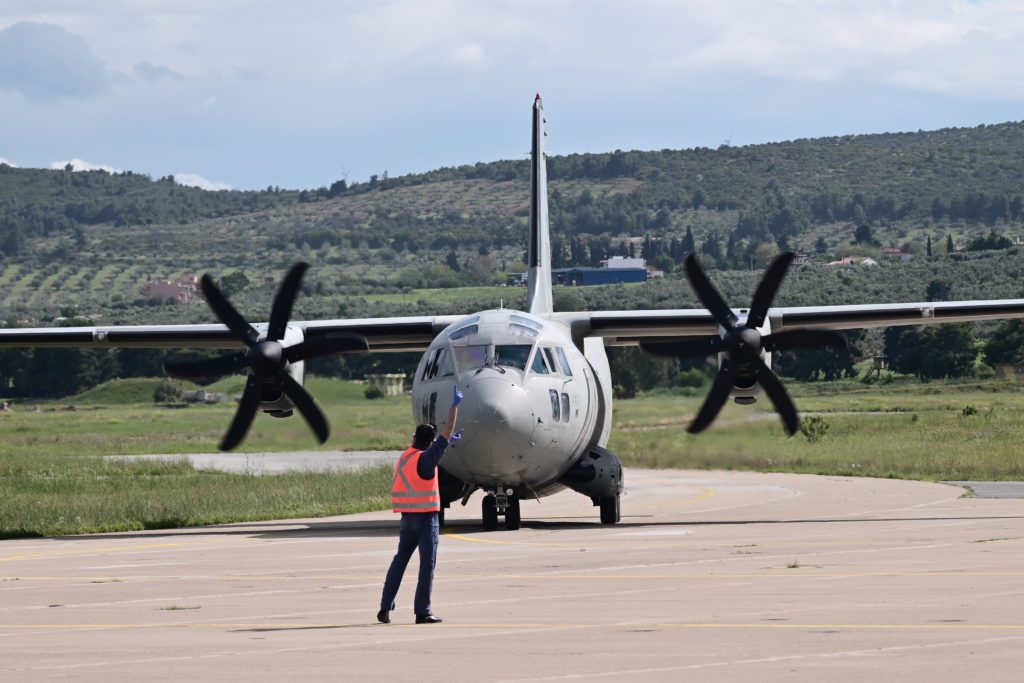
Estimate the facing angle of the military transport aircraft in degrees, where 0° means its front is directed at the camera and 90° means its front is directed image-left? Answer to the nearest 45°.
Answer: approximately 0°
